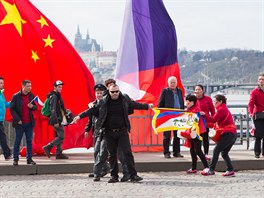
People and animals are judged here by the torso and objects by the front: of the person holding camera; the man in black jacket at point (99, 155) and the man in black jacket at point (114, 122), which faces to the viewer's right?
the person holding camera

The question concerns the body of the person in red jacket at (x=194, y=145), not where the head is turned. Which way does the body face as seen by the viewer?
to the viewer's left

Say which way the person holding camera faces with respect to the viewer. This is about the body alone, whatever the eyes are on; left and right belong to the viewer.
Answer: facing to the right of the viewer

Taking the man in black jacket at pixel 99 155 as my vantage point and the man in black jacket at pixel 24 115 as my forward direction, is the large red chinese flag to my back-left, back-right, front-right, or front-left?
front-right

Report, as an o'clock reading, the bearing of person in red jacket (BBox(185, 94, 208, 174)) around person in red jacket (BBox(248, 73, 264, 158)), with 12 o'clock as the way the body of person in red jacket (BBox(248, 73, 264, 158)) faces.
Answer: person in red jacket (BBox(185, 94, 208, 174)) is roughly at 1 o'clock from person in red jacket (BBox(248, 73, 264, 158)).

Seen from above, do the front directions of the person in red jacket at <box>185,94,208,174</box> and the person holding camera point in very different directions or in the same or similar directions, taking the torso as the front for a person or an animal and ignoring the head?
very different directions

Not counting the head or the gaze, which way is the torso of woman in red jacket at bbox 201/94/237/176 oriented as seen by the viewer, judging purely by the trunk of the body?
to the viewer's left

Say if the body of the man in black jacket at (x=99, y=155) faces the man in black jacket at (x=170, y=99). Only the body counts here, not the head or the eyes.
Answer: no

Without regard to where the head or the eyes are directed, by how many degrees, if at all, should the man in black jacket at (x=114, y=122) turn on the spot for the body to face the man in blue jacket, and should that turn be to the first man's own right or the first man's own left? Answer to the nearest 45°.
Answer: approximately 135° to the first man's own right

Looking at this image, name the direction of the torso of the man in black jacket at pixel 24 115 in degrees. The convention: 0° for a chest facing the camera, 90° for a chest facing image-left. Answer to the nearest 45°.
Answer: approximately 315°

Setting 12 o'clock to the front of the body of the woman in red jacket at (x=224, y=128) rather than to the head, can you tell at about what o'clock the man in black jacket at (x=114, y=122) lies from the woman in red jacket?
The man in black jacket is roughly at 11 o'clock from the woman in red jacket.

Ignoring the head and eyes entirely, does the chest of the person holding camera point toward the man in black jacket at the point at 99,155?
no

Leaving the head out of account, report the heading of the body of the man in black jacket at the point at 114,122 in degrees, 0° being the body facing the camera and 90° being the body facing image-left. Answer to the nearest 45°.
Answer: approximately 0°

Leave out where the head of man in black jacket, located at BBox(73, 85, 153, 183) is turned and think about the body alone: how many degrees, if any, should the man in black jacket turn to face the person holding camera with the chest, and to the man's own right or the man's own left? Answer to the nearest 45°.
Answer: approximately 135° to the man's own right

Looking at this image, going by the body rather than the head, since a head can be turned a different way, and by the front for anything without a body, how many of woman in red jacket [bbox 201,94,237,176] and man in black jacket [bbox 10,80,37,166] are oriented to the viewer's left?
1
